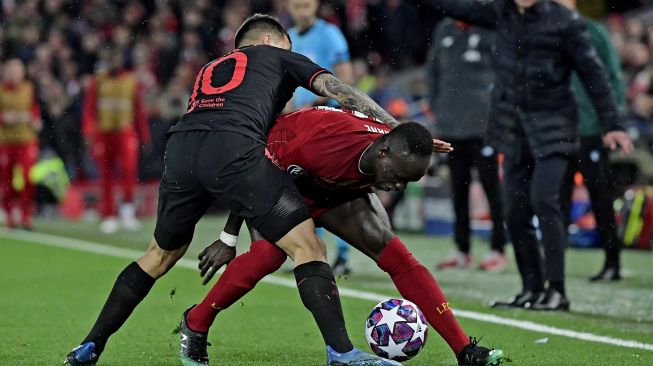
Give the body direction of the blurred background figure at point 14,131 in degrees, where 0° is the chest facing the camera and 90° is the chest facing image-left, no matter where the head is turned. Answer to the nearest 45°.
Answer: approximately 0°

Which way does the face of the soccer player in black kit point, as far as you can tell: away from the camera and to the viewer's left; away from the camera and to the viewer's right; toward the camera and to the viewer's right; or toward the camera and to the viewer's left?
away from the camera and to the viewer's right

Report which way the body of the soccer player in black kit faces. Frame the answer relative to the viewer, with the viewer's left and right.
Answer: facing away from the viewer and to the right of the viewer

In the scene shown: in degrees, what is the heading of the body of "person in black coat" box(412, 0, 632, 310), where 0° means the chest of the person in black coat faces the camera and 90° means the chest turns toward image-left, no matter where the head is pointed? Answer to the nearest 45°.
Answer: approximately 45°

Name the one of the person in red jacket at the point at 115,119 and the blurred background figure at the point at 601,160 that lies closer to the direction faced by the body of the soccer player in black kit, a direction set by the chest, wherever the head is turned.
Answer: the blurred background figure

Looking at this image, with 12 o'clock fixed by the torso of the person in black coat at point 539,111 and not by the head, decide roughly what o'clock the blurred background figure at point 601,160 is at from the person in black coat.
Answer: The blurred background figure is roughly at 5 o'clock from the person in black coat.

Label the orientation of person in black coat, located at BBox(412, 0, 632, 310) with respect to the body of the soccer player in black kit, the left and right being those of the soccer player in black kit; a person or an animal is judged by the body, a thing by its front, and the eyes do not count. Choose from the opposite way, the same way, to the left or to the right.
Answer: the opposite way

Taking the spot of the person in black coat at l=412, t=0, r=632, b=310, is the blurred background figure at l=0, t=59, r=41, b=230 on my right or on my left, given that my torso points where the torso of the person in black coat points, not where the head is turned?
on my right
